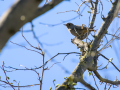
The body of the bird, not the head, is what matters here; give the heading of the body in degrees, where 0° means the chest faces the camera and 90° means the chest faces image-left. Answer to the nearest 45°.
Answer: approximately 90°
